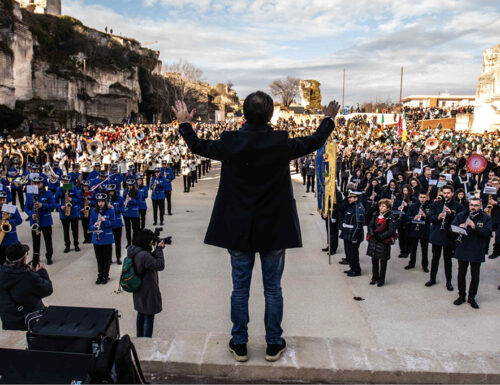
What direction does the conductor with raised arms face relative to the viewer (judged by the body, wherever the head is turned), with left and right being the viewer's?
facing away from the viewer

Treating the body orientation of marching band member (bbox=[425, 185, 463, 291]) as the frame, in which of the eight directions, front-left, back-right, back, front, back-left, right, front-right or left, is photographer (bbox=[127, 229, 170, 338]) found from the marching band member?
front-right

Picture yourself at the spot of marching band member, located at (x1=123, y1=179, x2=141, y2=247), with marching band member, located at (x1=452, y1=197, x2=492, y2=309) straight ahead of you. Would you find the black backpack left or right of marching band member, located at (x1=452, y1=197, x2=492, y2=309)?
right

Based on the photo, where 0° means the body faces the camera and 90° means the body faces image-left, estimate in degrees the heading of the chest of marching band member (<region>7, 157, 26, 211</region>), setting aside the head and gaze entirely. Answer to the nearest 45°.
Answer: approximately 315°

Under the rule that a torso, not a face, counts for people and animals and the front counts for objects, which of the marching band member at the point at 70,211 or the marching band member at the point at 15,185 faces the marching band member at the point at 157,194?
the marching band member at the point at 15,185

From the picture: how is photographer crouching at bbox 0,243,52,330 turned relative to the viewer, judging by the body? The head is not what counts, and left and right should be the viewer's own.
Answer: facing away from the viewer and to the right of the viewer

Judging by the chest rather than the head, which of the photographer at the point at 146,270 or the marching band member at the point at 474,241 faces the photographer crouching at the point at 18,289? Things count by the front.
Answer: the marching band member

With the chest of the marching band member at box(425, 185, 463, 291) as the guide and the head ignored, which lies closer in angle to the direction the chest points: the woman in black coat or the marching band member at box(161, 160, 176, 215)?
the woman in black coat

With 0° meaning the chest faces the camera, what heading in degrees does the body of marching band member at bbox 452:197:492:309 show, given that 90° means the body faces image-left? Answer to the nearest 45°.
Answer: approximately 45°

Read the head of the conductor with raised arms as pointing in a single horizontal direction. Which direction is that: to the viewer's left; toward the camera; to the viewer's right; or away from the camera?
away from the camera

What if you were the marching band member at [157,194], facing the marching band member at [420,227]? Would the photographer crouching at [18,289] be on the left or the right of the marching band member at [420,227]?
right

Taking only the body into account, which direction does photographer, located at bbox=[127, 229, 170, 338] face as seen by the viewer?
to the viewer's right
